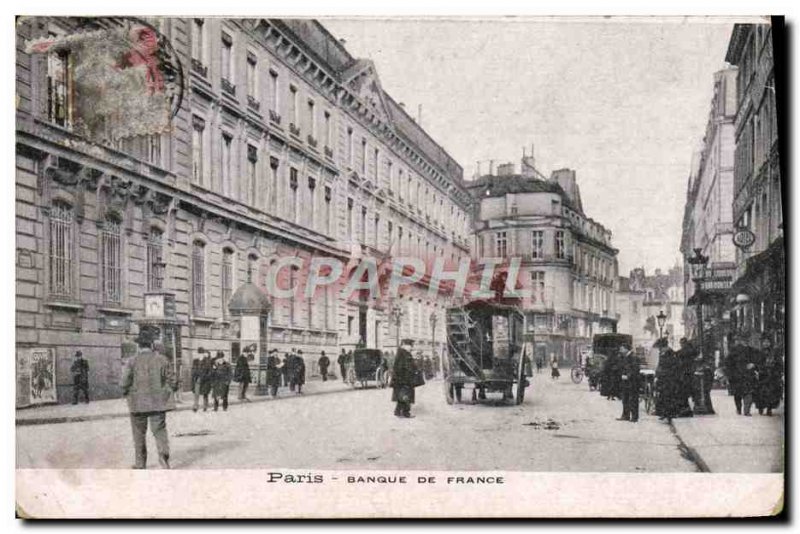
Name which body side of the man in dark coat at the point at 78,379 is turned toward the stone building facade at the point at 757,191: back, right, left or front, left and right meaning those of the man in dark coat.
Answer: left

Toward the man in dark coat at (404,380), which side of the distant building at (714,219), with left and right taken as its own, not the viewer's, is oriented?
left

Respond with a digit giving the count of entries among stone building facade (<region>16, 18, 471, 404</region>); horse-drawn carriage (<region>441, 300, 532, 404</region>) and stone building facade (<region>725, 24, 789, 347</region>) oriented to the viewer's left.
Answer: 1

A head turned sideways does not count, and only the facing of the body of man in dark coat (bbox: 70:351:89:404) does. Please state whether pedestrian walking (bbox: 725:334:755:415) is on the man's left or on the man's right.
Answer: on the man's left

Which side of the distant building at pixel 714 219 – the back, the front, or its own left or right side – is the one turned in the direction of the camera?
left

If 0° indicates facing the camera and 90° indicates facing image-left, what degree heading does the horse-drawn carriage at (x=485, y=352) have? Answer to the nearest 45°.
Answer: approximately 180°

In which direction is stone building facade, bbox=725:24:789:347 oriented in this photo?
to the viewer's left
